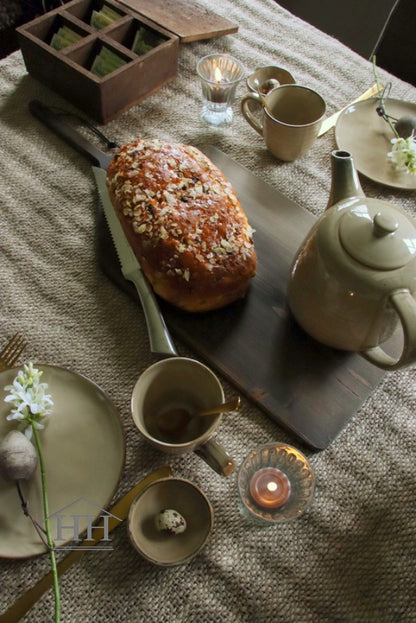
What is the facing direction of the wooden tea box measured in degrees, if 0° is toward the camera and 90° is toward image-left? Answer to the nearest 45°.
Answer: approximately 45°

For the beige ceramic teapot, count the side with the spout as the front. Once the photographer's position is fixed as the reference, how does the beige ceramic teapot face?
facing away from the viewer and to the left of the viewer

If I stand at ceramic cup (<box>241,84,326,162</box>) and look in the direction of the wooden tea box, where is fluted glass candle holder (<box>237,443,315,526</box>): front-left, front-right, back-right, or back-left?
back-left
